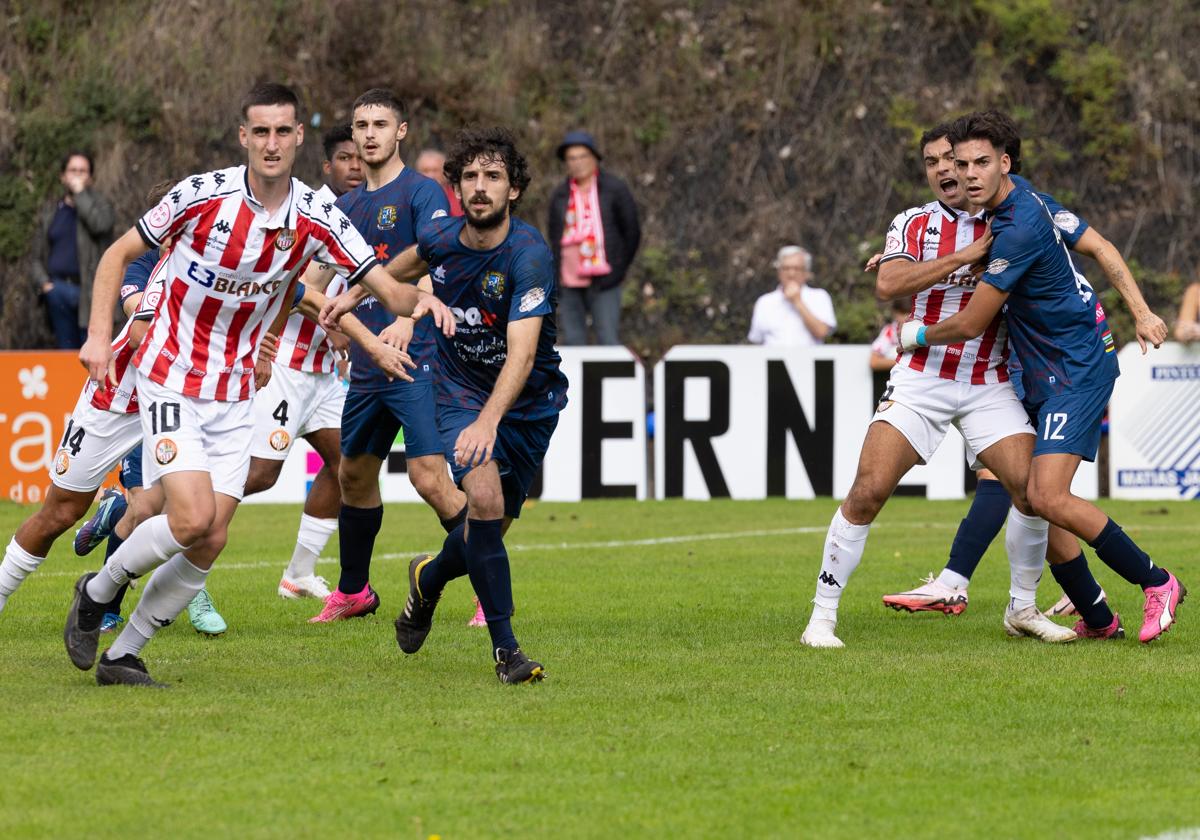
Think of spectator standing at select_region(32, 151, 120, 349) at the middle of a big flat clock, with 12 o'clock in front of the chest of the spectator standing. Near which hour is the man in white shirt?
The man in white shirt is roughly at 10 o'clock from the spectator standing.

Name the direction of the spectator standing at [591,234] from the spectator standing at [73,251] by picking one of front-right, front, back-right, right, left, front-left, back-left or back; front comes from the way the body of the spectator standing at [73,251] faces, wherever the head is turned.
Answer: front-left

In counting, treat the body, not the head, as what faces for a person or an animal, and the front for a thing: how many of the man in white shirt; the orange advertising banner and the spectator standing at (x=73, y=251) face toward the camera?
3

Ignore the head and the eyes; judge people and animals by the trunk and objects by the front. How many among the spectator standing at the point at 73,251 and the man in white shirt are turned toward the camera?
2

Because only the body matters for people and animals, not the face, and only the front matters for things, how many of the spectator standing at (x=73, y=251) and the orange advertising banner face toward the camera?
2

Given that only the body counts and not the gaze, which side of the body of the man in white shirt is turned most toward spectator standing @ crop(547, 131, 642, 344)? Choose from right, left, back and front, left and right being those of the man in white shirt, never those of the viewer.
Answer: right

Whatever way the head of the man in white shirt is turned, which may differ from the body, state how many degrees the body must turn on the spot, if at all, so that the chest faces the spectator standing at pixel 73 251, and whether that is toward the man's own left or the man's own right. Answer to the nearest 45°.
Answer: approximately 90° to the man's own right

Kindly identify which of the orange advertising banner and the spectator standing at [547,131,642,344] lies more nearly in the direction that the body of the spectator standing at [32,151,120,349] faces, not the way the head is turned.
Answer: the orange advertising banner

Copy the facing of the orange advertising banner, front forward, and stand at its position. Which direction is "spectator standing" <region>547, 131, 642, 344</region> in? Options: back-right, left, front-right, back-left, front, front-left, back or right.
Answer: left
